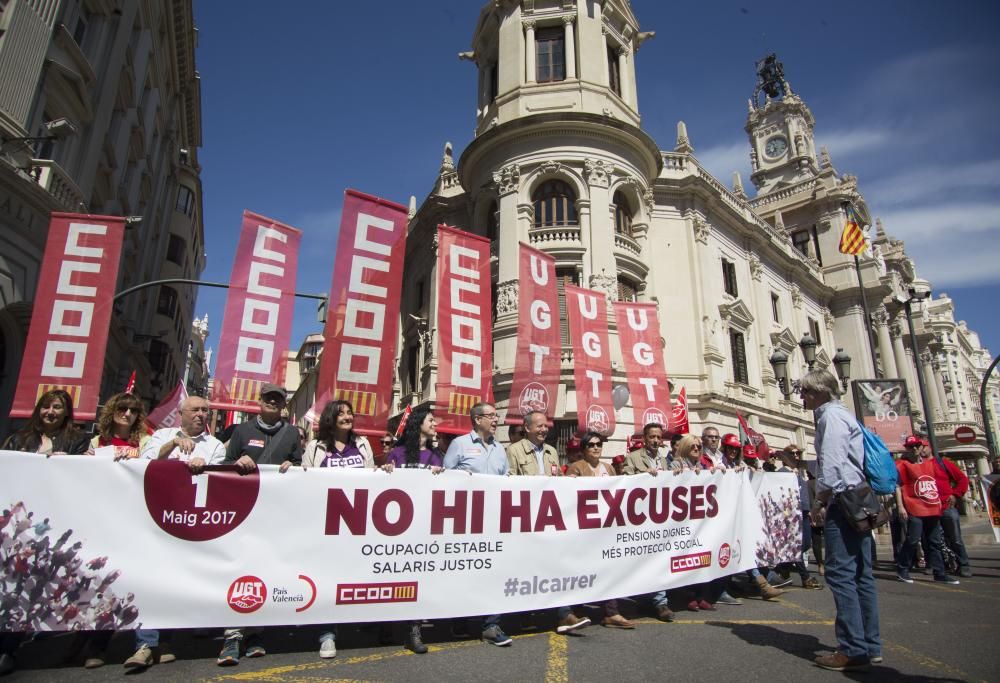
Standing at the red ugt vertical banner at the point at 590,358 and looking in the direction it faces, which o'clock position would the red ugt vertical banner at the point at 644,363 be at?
the red ugt vertical banner at the point at 644,363 is roughly at 8 o'clock from the red ugt vertical banner at the point at 590,358.

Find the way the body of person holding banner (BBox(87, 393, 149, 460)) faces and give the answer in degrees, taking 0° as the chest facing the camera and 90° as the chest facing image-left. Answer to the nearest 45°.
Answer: approximately 0°

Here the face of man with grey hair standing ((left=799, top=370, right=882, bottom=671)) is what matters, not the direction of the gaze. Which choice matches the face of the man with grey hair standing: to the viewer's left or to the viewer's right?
to the viewer's left

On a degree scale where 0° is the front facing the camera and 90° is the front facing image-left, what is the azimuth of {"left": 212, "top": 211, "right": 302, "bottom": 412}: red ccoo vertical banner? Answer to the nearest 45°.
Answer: approximately 0°

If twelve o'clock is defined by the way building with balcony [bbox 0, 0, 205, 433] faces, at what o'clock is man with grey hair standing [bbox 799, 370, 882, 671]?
The man with grey hair standing is roughly at 1 o'clock from the building with balcony.

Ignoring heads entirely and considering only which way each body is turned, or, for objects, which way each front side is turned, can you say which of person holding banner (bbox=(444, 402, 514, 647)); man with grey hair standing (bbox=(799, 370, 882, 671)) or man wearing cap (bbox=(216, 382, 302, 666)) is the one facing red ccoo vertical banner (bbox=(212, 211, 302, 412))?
the man with grey hair standing
